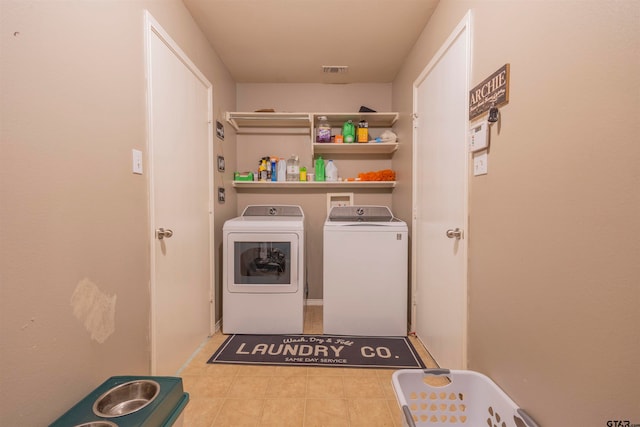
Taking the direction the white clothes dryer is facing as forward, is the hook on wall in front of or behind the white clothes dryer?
in front

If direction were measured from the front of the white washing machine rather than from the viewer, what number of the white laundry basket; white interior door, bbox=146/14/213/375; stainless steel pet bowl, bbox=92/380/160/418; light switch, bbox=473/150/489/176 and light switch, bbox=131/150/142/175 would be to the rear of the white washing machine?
0

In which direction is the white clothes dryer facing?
toward the camera

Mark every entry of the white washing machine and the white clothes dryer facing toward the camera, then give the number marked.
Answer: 2

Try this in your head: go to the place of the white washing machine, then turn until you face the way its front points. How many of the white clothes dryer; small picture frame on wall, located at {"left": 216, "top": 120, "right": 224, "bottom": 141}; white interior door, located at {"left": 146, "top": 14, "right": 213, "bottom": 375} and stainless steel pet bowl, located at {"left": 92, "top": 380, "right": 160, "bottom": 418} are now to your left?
0

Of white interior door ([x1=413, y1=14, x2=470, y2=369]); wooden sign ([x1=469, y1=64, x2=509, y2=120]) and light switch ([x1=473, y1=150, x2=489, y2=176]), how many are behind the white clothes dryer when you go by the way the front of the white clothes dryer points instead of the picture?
0

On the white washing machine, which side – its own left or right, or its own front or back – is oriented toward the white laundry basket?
front

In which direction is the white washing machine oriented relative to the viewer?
toward the camera

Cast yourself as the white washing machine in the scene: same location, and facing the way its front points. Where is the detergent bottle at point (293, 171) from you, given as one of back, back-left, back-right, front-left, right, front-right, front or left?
back-right

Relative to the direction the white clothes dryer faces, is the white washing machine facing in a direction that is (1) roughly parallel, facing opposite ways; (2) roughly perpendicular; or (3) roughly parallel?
roughly parallel

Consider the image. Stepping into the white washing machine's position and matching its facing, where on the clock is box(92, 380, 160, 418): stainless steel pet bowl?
The stainless steel pet bowl is roughly at 1 o'clock from the white washing machine.

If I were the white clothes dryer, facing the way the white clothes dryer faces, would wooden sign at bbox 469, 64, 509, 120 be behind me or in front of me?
in front

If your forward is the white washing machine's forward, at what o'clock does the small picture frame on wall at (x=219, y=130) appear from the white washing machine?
The small picture frame on wall is roughly at 3 o'clock from the white washing machine.
